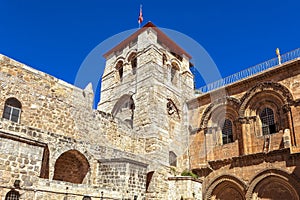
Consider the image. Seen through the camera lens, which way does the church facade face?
facing the viewer and to the left of the viewer
